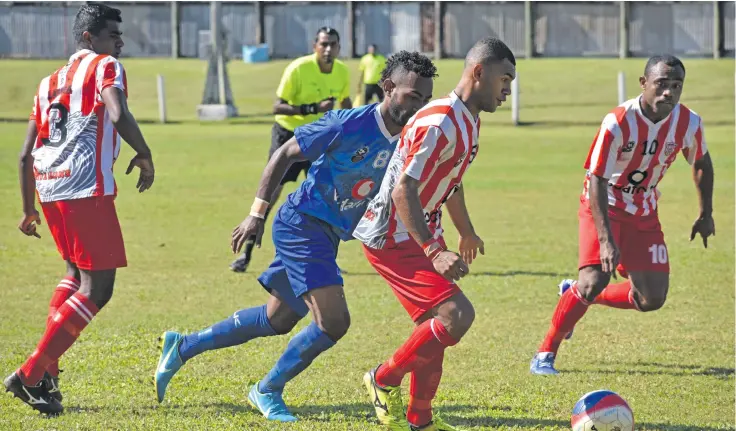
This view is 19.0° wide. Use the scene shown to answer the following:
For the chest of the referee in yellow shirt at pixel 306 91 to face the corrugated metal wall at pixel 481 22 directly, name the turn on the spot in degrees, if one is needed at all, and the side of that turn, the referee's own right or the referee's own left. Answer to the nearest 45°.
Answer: approximately 135° to the referee's own left

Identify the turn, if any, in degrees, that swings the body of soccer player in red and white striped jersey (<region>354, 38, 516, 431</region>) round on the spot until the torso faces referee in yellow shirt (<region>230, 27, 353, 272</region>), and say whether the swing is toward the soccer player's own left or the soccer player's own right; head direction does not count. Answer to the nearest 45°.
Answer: approximately 90° to the soccer player's own left

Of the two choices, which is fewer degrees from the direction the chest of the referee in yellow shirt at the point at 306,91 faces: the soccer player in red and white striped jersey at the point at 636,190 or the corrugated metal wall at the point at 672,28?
the soccer player in red and white striped jersey

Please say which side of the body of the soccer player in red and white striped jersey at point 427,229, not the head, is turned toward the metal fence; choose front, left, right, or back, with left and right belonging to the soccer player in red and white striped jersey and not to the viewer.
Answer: left

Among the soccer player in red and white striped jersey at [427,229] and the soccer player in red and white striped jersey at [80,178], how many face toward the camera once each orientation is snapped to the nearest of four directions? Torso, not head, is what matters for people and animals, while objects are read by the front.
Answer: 0

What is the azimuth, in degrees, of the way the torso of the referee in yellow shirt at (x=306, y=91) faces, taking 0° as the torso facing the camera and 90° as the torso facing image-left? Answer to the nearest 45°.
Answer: approximately 315°

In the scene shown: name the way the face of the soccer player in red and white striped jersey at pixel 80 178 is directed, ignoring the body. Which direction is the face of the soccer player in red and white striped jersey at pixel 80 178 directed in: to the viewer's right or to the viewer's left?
to the viewer's right

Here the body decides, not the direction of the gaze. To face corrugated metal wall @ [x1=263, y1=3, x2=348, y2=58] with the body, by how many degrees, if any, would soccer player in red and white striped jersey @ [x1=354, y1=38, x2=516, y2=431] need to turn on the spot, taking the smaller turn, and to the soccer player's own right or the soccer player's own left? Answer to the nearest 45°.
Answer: approximately 90° to the soccer player's own left

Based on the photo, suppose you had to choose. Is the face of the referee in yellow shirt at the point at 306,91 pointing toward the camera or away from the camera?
toward the camera

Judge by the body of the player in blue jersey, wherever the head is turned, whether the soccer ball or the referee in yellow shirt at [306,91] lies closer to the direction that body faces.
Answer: the soccer ball

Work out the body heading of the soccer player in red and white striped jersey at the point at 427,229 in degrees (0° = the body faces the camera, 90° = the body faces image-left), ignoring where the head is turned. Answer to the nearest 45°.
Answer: approximately 270°

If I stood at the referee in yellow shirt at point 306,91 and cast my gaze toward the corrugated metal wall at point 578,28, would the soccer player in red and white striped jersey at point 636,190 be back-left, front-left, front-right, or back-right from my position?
back-right

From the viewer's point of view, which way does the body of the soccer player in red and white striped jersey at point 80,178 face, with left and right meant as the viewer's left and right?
facing away from the viewer and to the right of the viewer
